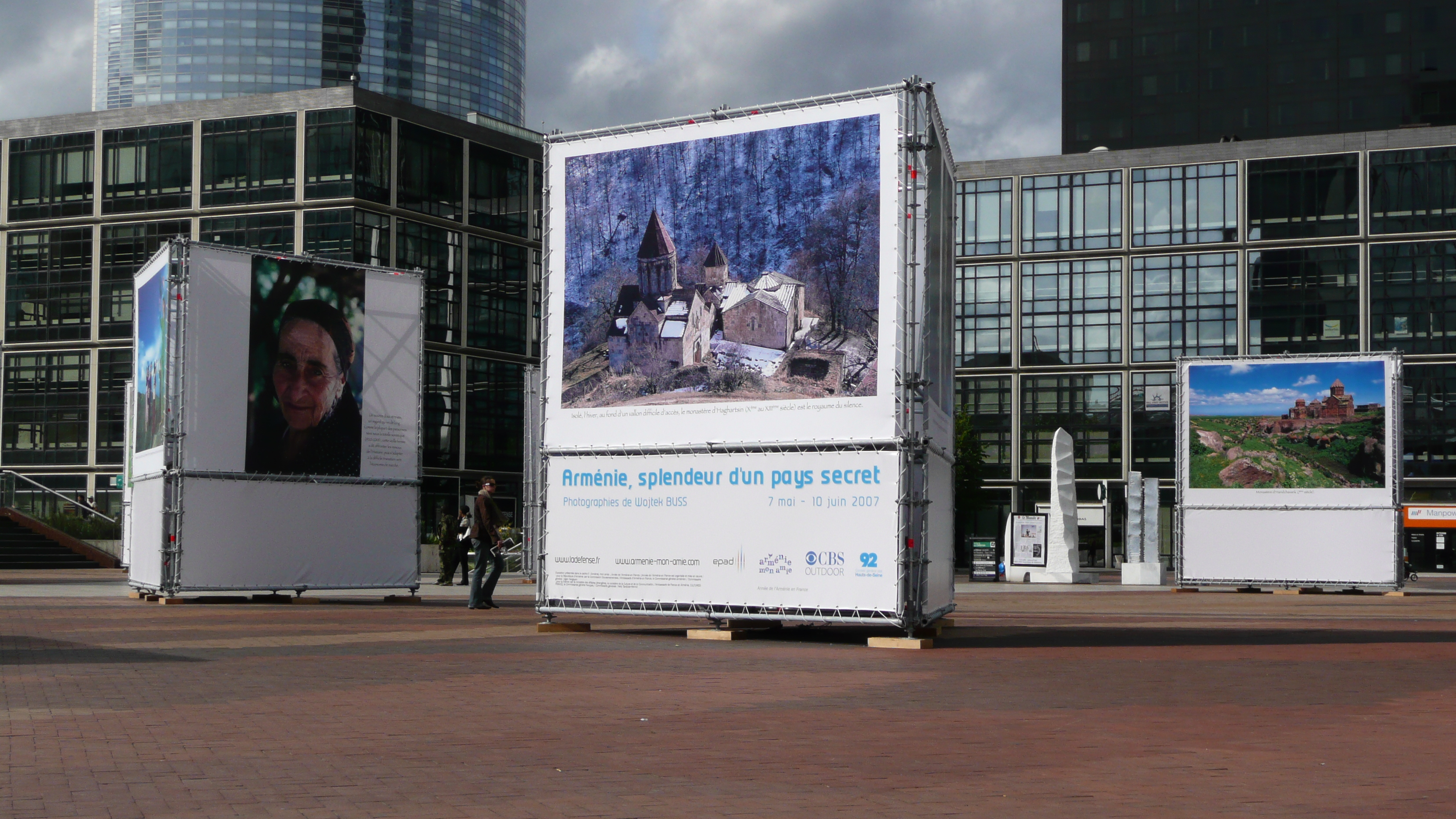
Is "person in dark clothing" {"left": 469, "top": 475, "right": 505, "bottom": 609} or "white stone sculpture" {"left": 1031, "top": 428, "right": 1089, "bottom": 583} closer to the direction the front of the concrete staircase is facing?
the person in dark clothing

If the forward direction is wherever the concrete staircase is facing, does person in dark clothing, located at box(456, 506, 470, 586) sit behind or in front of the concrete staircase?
in front

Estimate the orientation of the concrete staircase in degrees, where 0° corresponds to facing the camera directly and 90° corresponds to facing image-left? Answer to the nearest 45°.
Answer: approximately 0°

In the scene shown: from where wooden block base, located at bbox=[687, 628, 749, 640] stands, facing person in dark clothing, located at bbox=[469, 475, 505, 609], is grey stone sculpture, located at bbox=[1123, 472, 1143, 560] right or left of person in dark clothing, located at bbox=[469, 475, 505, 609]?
right

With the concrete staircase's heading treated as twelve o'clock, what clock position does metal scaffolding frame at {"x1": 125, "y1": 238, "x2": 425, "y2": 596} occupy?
The metal scaffolding frame is roughly at 12 o'clock from the concrete staircase.

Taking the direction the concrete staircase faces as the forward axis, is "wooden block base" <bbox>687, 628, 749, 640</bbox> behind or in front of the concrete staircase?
in front

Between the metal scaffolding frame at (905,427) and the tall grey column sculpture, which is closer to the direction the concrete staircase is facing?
the metal scaffolding frame

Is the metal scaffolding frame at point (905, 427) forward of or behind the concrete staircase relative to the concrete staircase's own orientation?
forward

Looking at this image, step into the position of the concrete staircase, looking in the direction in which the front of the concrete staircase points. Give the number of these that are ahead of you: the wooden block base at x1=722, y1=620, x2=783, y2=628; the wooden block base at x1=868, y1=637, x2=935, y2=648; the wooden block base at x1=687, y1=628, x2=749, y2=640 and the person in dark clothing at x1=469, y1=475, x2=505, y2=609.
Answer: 4

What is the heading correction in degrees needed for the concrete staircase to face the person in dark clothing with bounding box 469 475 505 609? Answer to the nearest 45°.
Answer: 0° — it already faces them

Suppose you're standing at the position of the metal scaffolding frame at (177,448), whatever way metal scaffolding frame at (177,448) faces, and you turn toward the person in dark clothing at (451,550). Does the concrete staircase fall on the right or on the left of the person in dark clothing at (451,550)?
left
